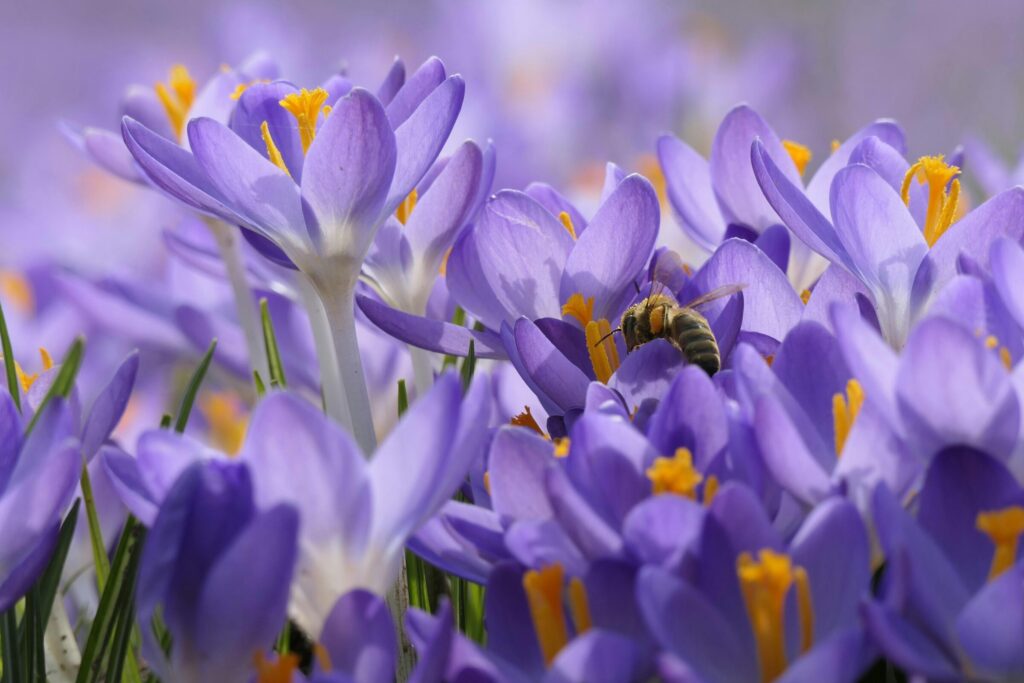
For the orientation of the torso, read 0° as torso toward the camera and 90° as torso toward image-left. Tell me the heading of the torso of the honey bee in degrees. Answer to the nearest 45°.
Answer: approximately 90°
